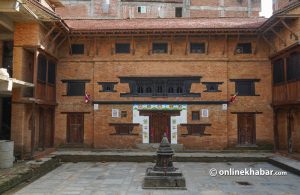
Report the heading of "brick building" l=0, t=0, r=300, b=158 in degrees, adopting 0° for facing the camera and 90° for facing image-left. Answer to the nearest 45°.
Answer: approximately 0°

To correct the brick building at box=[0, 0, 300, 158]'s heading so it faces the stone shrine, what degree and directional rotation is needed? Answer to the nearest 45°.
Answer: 0° — it already faces it
